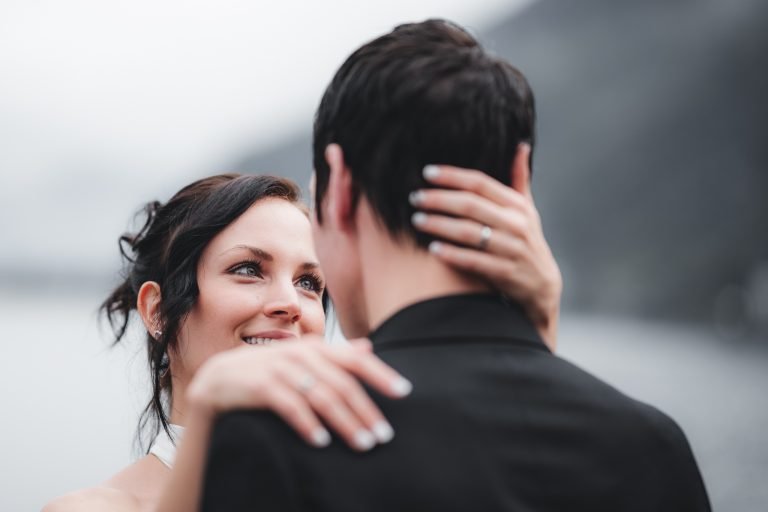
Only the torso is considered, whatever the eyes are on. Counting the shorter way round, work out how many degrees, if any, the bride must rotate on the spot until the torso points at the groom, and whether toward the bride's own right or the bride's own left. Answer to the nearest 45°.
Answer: approximately 45° to the bride's own right

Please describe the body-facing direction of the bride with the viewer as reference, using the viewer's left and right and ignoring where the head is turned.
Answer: facing the viewer and to the right of the viewer

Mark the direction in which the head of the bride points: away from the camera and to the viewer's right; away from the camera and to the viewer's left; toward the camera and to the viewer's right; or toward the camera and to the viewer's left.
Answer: toward the camera and to the viewer's right
